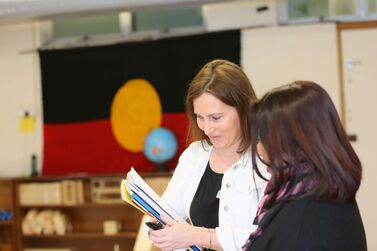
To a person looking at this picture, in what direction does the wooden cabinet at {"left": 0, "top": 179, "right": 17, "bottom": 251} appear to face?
facing the viewer

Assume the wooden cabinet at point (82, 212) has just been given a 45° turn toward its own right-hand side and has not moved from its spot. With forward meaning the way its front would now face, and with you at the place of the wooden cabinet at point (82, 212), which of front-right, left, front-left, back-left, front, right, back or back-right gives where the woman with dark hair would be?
front-left

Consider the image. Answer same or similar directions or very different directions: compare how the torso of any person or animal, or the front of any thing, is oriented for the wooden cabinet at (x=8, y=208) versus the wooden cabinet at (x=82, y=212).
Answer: same or similar directions

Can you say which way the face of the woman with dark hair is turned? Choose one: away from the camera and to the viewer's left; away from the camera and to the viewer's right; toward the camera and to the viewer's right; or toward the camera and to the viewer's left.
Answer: away from the camera and to the viewer's left

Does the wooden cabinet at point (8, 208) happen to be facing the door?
no

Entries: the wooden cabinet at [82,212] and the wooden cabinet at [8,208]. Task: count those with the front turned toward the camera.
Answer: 2

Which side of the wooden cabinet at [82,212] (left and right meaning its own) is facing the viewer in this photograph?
front
